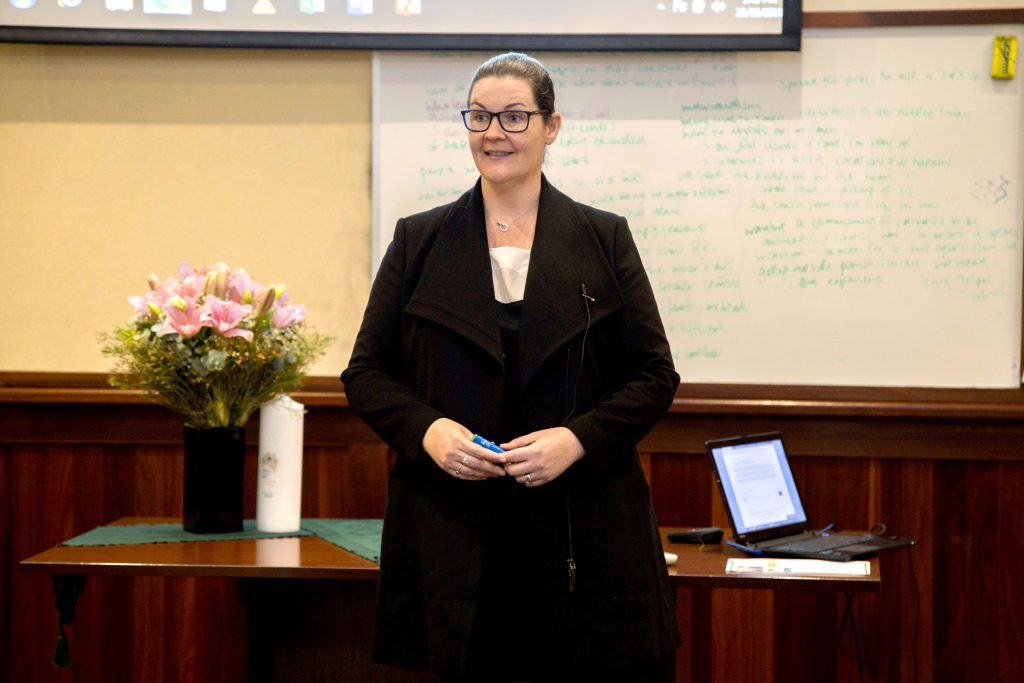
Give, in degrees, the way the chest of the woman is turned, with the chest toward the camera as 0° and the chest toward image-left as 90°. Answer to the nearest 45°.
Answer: approximately 0°

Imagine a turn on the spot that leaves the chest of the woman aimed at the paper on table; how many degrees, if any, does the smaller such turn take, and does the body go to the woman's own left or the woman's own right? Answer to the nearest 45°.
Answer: approximately 135° to the woman's own left

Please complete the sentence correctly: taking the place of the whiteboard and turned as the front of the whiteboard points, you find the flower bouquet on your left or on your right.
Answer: on your right

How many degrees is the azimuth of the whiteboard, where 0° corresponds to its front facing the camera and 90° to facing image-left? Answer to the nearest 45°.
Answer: approximately 0°

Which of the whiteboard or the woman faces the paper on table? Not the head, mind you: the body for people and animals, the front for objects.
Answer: the whiteboard

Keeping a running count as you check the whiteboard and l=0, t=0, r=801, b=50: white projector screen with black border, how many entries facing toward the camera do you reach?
2

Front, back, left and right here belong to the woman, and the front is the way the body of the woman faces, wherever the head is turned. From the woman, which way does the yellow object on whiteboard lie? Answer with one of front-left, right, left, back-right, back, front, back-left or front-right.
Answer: back-left

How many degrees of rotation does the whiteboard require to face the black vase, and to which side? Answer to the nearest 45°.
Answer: approximately 45° to its right

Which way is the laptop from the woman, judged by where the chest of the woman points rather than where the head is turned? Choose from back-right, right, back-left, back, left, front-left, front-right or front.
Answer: back-left
